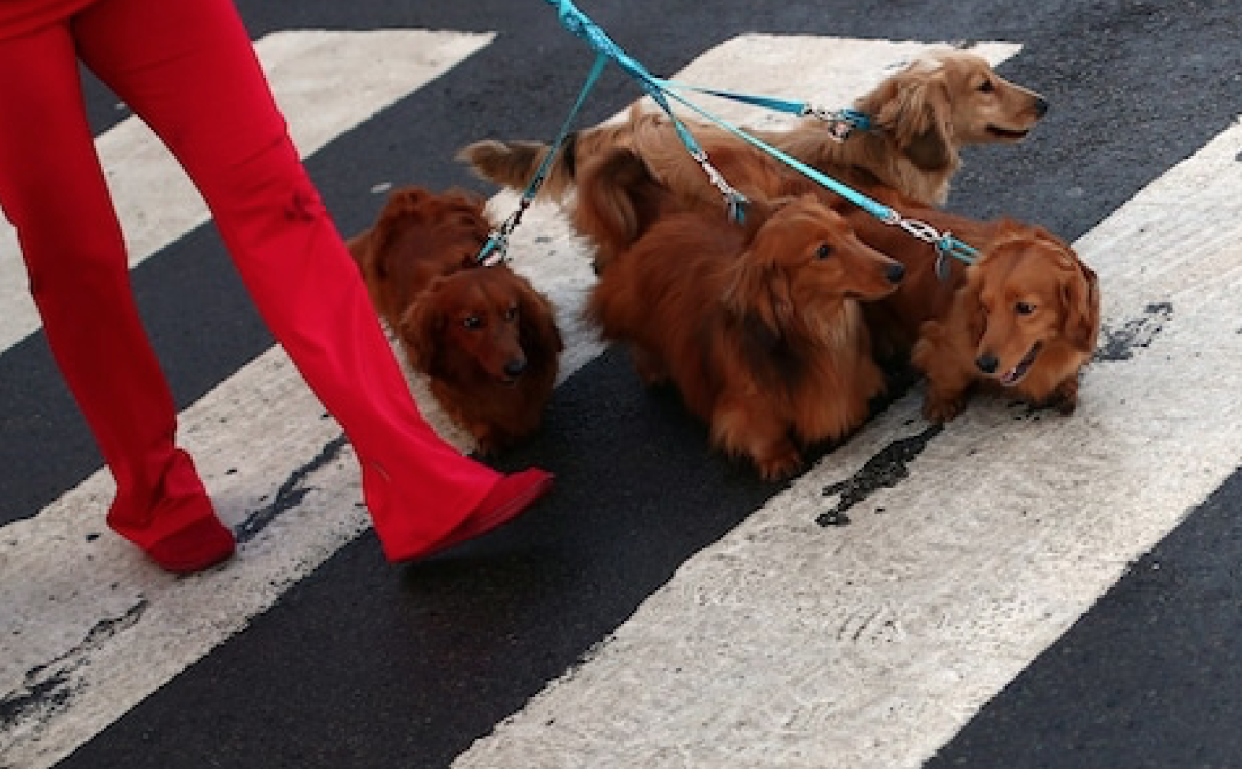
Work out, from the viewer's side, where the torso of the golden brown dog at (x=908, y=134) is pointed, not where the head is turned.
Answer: to the viewer's right

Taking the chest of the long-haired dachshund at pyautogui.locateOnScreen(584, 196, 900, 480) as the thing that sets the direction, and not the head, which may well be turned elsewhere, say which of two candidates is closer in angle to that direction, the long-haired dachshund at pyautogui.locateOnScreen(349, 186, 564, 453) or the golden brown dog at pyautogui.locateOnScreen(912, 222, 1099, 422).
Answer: the golden brown dog

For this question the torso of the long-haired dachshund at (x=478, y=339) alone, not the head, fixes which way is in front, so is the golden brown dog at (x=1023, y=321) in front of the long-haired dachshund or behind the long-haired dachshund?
in front

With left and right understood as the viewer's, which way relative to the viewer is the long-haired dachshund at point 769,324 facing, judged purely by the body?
facing the viewer and to the right of the viewer

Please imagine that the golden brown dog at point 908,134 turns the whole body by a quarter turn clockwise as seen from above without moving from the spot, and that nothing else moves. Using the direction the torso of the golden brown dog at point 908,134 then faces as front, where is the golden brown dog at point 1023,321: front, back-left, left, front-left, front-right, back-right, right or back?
front

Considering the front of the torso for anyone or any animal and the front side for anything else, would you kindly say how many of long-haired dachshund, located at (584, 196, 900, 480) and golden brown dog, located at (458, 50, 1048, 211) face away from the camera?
0

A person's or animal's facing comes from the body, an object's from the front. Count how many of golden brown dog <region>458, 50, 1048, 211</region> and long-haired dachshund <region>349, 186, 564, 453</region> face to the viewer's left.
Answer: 0

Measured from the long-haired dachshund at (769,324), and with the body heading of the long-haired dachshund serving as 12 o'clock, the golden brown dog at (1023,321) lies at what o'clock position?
The golden brown dog is roughly at 11 o'clock from the long-haired dachshund.

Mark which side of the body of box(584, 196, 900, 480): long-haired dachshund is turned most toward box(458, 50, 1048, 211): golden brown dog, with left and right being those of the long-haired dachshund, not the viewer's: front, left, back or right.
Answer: left

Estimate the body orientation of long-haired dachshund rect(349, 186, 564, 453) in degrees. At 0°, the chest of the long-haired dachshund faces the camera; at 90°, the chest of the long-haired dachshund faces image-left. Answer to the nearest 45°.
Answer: approximately 315°

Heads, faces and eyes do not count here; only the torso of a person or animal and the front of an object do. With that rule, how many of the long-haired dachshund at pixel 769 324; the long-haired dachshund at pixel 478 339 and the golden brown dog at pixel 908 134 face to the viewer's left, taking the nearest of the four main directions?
0

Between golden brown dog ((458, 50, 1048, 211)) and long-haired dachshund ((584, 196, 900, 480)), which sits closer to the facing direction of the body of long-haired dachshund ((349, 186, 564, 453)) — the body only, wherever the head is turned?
the long-haired dachshund

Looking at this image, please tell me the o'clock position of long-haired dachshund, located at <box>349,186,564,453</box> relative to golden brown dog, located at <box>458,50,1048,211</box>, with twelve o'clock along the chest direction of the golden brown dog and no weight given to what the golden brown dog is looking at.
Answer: The long-haired dachshund is roughly at 5 o'clock from the golden brown dog.

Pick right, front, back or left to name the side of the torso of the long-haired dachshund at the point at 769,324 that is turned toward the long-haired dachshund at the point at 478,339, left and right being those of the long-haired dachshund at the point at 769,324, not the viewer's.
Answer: back

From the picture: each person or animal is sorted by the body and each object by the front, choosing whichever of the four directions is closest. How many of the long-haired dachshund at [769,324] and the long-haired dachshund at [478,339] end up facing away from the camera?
0
